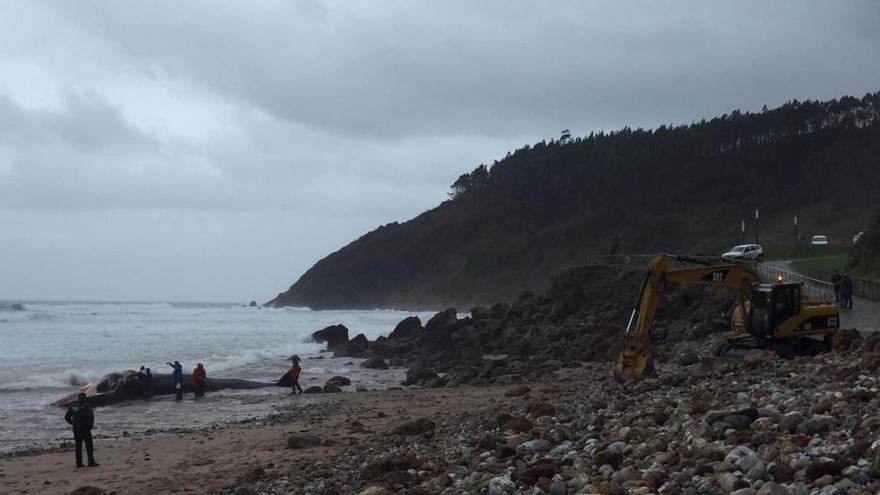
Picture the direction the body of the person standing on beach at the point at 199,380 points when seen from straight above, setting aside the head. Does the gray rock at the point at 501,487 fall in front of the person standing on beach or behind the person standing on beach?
behind

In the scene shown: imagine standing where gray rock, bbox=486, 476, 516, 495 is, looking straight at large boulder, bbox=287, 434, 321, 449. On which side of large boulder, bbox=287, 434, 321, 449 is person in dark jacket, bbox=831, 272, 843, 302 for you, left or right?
right

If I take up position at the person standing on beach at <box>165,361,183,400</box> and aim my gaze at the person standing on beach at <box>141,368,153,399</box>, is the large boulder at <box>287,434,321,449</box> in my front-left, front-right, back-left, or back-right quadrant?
back-left

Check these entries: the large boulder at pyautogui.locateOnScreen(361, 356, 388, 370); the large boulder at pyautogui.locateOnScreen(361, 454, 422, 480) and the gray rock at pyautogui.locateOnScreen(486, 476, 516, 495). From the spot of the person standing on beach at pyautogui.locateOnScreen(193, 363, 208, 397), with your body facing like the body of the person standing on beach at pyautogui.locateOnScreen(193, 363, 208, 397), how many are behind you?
2

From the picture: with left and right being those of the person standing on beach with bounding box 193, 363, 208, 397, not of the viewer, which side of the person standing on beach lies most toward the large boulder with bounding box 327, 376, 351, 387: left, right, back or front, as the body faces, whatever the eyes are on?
right

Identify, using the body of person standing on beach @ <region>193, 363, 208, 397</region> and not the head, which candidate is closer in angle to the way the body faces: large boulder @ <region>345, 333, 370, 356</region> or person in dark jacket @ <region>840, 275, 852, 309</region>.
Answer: the large boulder

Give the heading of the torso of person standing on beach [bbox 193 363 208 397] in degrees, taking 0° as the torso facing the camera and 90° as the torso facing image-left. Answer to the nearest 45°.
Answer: approximately 180°

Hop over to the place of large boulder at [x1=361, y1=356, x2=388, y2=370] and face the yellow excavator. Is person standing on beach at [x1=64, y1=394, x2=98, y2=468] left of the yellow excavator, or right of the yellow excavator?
right

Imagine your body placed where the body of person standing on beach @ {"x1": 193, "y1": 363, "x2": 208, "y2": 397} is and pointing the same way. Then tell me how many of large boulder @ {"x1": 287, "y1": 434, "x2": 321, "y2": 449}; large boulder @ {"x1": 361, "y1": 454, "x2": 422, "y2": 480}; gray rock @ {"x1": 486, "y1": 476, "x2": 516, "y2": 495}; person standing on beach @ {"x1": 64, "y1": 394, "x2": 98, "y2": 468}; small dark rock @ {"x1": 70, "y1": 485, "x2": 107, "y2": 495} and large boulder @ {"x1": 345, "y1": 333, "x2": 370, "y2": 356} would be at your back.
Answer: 5

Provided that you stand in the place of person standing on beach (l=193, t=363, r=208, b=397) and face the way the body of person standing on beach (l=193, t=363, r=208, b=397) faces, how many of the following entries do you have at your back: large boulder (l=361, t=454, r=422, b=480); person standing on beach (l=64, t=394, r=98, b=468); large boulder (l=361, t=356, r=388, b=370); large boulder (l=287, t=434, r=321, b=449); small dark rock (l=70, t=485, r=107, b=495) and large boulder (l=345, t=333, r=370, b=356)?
4

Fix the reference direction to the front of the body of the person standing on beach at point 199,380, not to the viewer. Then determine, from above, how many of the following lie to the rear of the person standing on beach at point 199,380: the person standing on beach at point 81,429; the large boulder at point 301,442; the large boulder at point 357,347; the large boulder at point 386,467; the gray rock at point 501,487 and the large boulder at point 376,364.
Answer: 4

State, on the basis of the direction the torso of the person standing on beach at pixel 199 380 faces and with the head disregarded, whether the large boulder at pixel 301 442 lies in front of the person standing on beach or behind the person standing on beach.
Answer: behind

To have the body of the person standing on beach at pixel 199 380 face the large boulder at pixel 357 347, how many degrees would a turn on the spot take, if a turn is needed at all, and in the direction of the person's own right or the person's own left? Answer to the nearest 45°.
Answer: approximately 45° to the person's own right

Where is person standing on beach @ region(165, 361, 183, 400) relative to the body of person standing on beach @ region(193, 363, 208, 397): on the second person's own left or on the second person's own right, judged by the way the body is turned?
on the second person's own left
